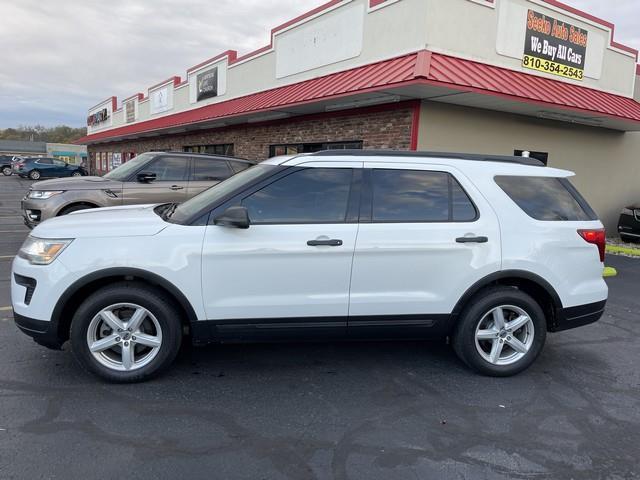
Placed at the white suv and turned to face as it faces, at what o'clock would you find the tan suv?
The tan suv is roughly at 2 o'clock from the white suv.

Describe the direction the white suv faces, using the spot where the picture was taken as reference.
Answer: facing to the left of the viewer

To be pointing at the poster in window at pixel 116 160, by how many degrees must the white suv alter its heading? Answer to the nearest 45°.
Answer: approximately 45° to its right
